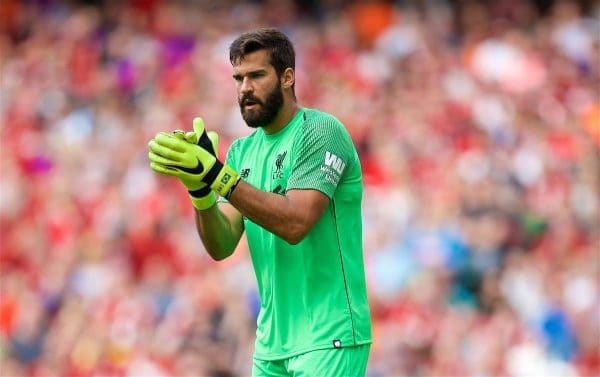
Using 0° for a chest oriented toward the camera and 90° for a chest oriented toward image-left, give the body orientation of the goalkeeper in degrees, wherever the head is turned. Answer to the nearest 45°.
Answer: approximately 45°
